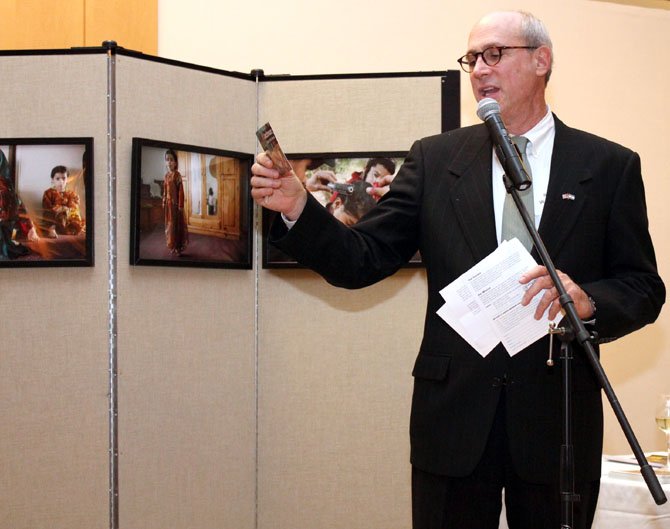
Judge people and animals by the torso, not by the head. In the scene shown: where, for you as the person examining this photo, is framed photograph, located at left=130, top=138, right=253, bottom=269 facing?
facing the viewer and to the right of the viewer

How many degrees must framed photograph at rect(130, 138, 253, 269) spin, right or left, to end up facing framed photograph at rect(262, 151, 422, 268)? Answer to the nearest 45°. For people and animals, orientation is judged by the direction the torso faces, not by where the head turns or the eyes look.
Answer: approximately 45° to its left

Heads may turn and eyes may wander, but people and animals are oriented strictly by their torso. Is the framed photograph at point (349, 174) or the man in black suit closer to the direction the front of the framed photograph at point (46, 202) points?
the man in black suit

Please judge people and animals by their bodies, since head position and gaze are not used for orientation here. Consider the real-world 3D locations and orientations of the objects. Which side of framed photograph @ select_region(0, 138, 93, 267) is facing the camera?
front

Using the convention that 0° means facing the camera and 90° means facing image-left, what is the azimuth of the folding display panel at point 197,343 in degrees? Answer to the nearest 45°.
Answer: approximately 0°

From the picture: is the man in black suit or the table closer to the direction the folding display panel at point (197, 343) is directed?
the man in black suit

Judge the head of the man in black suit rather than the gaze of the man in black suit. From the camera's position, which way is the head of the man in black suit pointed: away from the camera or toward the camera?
toward the camera

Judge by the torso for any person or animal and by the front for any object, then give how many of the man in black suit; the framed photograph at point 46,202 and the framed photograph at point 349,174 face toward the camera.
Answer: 3

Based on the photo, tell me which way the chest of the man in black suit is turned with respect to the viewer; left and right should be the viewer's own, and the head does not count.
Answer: facing the viewer

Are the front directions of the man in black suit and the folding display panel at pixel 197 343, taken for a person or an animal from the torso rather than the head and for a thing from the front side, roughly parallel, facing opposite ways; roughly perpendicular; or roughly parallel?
roughly parallel

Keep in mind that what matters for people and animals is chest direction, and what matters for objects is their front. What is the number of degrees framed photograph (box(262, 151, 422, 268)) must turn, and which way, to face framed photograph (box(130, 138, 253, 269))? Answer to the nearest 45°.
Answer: approximately 90° to its right
